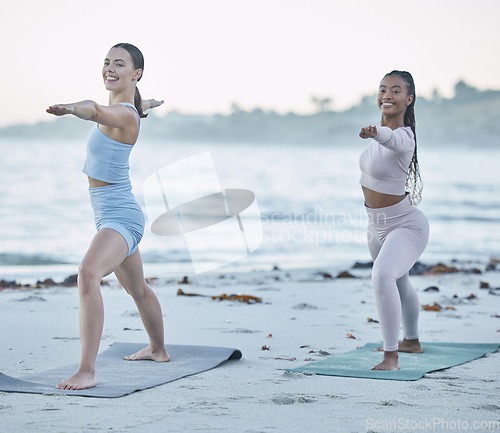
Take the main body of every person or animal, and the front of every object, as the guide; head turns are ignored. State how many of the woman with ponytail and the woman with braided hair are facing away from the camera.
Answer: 0

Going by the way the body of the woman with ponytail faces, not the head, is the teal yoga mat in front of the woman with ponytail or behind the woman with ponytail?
behind

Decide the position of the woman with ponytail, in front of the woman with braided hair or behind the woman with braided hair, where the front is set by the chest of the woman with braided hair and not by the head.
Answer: in front

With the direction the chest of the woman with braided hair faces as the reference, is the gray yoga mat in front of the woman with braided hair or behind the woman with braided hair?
in front

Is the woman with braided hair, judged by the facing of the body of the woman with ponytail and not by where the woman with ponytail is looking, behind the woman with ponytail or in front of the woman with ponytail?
behind

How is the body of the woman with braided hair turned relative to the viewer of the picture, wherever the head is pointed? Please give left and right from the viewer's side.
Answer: facing the viewer and to the left of the viewer
